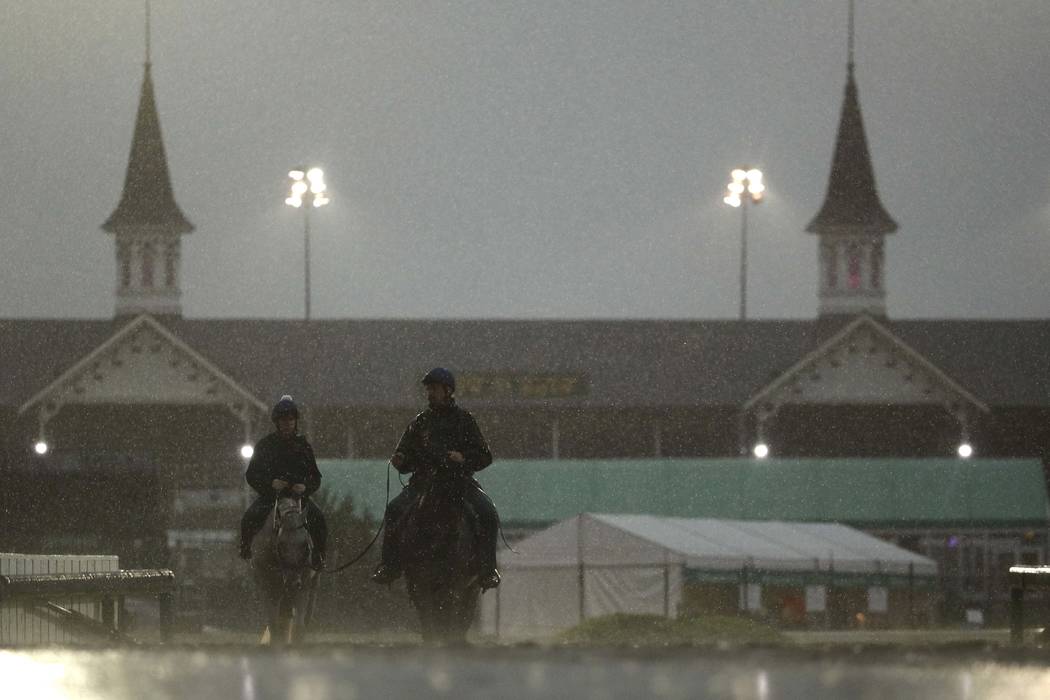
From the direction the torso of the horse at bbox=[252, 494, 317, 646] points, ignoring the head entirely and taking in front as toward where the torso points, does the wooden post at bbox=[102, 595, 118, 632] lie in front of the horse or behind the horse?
behind

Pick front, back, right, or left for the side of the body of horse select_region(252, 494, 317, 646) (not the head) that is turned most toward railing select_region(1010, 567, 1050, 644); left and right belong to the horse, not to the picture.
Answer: left

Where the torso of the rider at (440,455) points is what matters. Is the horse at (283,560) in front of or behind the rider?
behind

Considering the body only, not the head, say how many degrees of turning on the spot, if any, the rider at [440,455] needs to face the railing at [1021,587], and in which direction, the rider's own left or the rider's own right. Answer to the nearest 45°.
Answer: approximately 135° to the rider's own left

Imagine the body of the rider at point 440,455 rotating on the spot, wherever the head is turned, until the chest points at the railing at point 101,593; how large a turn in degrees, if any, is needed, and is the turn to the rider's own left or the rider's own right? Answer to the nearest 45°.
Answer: approximately 135° to the rider's own right

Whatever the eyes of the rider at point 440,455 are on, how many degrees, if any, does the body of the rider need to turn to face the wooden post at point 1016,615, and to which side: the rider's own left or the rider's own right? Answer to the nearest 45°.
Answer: approximately 135° to the rider's own left

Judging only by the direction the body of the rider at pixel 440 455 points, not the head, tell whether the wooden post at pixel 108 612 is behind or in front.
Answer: behind

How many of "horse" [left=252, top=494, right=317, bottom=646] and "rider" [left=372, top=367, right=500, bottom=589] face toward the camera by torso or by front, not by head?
2
